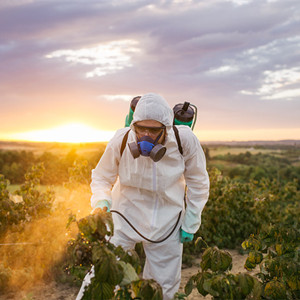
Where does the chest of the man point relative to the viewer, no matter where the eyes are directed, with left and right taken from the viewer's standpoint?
facing the viewer

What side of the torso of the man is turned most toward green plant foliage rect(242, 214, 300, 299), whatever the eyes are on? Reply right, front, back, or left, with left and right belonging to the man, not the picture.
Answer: left

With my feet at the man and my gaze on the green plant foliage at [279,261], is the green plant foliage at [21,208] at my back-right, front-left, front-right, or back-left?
back-left

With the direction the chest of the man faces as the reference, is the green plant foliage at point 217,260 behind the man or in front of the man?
in front

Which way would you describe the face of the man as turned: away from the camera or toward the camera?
toward the camera

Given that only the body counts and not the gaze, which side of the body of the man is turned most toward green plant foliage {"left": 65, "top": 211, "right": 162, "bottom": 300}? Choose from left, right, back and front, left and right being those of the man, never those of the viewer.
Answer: front

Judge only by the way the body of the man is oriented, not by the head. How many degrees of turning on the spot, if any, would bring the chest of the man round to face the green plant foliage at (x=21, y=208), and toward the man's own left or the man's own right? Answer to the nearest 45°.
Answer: approximately 135° to the man's own right
